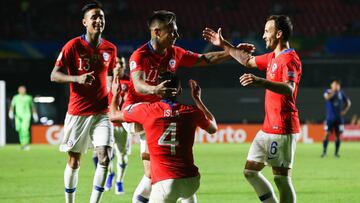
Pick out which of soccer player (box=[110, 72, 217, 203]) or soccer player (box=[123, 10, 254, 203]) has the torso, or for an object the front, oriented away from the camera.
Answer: soccer player (box=[110, 72, 217, 203])

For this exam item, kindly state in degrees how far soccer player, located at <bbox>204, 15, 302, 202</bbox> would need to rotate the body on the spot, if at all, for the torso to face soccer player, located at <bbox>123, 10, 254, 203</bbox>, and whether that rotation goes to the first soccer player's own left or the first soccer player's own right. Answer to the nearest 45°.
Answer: approximately 45° to the first soccer player's own right

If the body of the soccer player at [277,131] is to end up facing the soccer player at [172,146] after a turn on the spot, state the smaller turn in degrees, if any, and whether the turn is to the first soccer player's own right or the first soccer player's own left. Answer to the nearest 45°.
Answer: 0° — they already face them

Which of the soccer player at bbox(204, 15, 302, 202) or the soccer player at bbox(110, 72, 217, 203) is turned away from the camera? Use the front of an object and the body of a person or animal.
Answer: the soccer player at bbox(110, 72, 217, 203)

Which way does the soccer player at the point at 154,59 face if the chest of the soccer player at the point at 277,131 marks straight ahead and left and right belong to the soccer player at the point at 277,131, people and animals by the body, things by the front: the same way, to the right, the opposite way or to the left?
to the left

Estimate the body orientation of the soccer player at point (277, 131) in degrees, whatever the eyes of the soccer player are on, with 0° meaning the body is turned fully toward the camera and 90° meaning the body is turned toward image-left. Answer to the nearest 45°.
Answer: approximately 45°

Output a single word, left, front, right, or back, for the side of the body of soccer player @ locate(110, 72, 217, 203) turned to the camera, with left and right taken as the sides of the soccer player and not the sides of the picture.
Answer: back

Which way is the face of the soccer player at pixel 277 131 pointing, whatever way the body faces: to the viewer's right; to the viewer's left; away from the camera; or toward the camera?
to the viewer's left
